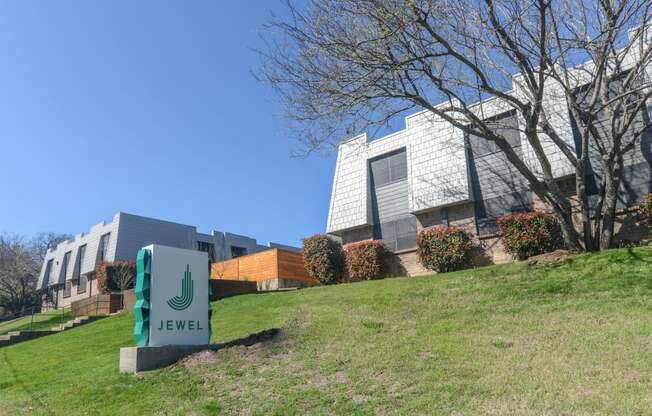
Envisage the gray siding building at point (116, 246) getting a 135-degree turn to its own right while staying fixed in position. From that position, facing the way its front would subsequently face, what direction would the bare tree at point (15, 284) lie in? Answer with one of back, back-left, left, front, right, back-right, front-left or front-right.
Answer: front-left

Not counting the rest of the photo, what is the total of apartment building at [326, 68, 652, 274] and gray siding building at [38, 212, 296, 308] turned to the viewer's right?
0

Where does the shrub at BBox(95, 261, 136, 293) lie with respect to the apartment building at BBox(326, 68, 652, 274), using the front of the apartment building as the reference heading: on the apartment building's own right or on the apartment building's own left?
on the apartment building's own right

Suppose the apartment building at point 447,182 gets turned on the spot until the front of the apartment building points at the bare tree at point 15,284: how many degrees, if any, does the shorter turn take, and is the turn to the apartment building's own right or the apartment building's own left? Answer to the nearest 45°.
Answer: approximately 45° to the apartment building's own right

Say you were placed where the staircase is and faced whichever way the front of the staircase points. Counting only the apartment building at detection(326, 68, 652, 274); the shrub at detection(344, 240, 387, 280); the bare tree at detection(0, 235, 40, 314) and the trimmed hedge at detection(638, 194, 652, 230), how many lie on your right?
1

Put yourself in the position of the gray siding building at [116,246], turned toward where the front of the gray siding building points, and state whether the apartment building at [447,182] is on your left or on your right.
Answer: on your left

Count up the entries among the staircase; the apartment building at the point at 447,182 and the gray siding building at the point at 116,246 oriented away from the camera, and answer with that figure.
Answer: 0

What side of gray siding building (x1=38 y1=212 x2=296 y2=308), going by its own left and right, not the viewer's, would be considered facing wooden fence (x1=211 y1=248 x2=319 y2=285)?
left

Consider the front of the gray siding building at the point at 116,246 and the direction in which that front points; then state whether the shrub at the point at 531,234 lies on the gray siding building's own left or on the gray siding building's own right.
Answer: on the gray siding building's own left

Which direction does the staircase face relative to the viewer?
to the viewer's left

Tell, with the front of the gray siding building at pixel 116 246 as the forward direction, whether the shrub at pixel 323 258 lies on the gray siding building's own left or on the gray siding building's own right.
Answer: on the gray siding building's own left

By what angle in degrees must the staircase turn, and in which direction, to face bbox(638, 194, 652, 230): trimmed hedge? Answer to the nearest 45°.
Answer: approximately 135° to its left

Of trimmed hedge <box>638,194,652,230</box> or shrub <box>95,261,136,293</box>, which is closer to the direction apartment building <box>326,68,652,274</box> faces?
the shrub

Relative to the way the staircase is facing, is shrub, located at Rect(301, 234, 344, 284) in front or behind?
behind

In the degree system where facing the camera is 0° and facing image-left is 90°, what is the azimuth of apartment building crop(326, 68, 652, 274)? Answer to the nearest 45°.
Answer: approximately 45°

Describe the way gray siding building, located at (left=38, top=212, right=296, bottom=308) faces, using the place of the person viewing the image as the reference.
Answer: facing the viewer and to the left of the viewer

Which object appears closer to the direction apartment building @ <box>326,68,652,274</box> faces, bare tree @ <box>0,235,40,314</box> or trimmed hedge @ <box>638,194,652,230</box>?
the bare tree

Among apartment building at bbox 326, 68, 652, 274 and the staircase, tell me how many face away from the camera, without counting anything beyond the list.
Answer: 0
